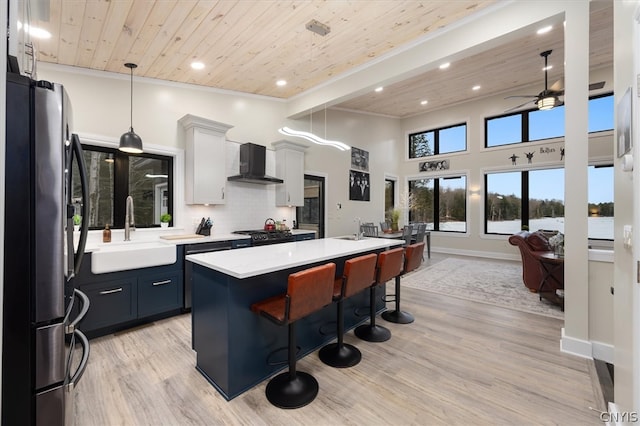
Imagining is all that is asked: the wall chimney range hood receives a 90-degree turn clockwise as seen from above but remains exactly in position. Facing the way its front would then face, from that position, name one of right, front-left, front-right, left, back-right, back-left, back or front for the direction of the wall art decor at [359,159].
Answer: back

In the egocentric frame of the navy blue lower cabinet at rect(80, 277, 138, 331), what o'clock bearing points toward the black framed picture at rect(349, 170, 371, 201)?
The black framed picture is roughly at 10 o'clock from the navy blue lower cabinet.

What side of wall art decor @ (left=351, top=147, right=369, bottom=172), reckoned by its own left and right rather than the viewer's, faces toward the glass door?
right

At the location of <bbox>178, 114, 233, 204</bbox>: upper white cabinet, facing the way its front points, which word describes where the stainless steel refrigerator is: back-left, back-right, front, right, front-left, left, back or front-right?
front-right

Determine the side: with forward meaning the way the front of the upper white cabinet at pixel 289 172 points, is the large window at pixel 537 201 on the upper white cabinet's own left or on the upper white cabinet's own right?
on the upper white cabinet's own left

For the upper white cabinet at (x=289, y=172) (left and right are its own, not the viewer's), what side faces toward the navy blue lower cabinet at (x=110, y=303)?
right

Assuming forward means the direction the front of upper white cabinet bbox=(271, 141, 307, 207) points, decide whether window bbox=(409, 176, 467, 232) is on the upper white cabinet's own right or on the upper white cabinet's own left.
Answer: on the upper white cabinet's own left

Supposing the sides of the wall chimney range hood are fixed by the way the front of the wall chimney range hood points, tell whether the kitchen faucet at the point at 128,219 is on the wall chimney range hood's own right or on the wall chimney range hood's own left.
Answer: on the wall chimney range hood's own right
